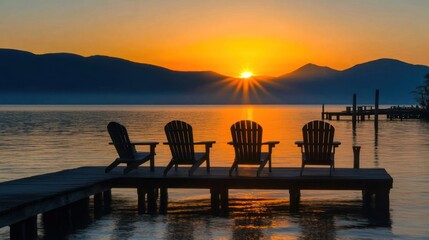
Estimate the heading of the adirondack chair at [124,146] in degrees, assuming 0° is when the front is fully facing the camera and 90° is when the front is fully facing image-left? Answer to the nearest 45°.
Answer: approximately 225°

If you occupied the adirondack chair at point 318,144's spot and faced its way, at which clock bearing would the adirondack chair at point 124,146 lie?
the adirondack chair at point 124,146 is roughly at 9 o'clock from the adirondack chair at point 318,144.

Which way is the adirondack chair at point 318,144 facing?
away from the camera

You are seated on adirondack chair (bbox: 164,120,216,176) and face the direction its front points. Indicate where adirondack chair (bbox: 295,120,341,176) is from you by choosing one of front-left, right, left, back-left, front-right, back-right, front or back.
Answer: front-right

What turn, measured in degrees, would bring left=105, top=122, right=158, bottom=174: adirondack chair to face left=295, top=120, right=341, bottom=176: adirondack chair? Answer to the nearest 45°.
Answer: approximately 45° to its right

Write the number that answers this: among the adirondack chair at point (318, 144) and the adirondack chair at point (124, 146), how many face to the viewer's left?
0

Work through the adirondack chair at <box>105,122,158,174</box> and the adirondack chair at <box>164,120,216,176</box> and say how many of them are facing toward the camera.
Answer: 0

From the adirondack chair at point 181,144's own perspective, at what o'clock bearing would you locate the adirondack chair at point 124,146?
the adirondack chair at point 124,146 is roughly at 8 o'clock from the adirondack chair at point 181,144.

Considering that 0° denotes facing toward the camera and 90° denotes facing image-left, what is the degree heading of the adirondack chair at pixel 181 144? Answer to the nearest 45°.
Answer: approximately 225°
